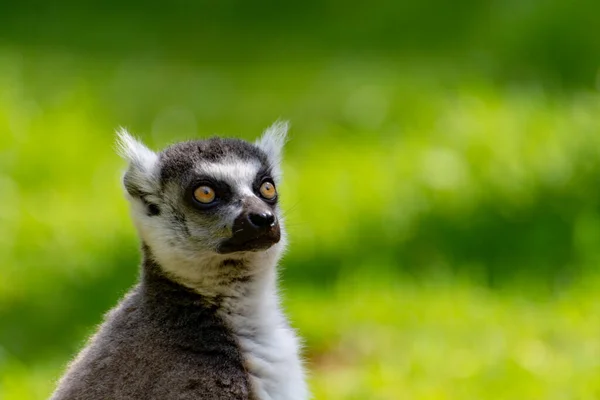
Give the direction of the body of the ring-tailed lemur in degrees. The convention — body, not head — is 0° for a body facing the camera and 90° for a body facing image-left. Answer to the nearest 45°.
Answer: approximately 315°
